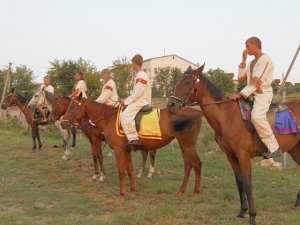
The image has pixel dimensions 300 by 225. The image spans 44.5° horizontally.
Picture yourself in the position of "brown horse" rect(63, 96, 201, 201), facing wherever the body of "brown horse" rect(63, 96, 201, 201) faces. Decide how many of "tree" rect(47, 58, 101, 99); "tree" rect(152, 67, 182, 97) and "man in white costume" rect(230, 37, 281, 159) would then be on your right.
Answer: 2

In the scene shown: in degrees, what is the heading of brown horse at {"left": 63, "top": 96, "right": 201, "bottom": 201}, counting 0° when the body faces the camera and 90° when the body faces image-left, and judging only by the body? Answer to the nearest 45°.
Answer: approximately 90°

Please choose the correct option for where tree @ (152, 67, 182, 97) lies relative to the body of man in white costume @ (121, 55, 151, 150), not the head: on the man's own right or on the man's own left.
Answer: on the man's own right

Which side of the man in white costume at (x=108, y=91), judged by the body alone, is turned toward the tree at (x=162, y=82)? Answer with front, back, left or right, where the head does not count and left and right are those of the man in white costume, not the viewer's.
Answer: right

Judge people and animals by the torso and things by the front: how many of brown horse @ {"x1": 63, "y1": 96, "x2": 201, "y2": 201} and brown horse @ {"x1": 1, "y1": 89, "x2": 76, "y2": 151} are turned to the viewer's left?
2

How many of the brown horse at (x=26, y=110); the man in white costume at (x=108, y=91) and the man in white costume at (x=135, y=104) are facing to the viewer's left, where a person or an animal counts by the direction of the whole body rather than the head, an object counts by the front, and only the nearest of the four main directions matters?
3

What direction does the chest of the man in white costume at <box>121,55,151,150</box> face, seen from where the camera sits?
to the viewer's left

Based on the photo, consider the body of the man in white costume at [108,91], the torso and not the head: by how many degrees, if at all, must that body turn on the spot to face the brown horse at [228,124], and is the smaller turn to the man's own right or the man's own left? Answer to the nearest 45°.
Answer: approximately 135° to the man's own left

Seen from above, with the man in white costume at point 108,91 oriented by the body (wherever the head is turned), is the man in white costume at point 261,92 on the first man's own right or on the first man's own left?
on the first man's own left

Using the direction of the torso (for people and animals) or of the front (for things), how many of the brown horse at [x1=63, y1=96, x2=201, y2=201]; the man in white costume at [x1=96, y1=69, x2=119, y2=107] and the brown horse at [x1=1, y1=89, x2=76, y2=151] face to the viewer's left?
3

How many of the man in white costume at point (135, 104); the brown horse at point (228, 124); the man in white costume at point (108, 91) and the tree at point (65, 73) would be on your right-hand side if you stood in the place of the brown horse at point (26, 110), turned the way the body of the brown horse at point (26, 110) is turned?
1

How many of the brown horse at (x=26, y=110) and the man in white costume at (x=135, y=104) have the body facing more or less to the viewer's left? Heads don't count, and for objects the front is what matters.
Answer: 2

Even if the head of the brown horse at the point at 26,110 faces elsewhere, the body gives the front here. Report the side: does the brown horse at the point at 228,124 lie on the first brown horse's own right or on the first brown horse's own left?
on the first brown horse's own left

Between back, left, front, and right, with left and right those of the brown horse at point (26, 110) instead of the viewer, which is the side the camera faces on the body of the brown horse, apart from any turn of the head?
left

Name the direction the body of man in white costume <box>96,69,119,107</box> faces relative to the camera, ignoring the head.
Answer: to the viewer's left
